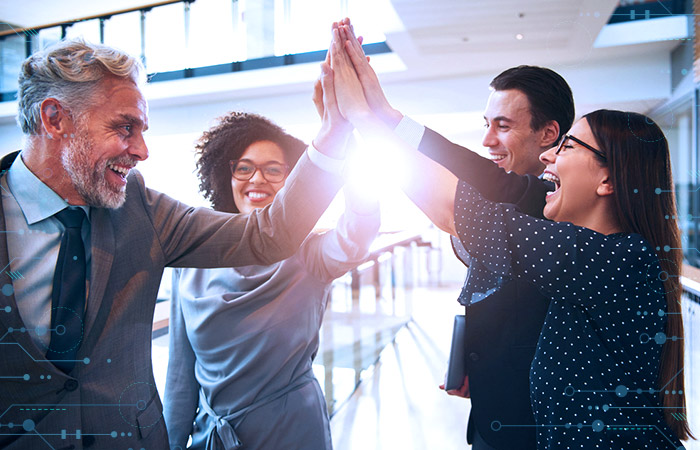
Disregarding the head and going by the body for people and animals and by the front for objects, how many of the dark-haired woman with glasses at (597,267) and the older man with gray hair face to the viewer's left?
1

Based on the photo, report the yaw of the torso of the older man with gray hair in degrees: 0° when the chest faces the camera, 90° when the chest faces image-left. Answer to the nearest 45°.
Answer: approximately 315°

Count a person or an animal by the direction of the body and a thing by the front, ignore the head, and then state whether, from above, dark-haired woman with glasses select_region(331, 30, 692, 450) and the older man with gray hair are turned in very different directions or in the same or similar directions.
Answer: very different directions

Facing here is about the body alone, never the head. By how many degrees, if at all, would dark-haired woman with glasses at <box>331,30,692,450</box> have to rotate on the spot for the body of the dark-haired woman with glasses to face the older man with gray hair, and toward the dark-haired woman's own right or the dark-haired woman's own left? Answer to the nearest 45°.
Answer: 0° — they already face them

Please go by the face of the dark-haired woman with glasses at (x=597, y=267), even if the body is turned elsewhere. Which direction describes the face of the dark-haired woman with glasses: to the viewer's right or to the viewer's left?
to the viewer's left

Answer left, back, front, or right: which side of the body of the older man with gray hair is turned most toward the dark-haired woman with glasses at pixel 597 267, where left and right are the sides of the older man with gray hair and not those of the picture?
front

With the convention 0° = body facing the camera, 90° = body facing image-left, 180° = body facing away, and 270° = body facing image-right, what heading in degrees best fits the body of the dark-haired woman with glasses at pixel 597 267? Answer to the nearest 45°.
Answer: approximately 90°

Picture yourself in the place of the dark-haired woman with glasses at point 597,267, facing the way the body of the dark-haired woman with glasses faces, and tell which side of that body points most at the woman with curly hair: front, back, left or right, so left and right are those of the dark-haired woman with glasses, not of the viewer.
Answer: front
